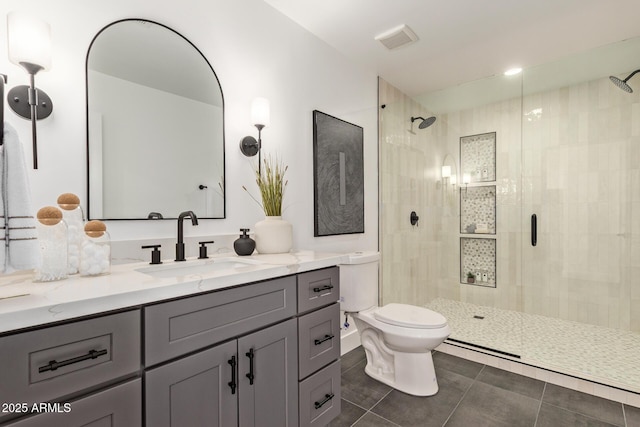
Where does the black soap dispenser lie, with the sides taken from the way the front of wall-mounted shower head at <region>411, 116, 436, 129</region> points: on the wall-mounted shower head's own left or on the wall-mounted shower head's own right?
on the wall-mounted shower head's own right

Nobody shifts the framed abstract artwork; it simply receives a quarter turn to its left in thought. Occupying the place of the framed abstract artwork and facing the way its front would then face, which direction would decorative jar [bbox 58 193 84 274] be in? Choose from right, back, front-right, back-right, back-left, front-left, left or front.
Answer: back

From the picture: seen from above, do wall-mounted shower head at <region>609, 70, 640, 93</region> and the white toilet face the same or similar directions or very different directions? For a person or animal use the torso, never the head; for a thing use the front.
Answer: very different directions

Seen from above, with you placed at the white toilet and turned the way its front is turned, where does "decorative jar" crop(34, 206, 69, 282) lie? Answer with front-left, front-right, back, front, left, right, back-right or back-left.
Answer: right

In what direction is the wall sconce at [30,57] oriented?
toward the camera

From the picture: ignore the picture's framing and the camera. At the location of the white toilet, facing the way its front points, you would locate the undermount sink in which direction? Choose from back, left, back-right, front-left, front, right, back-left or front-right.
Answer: right

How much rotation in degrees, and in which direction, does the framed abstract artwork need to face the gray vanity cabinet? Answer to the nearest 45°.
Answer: approximately 45° to its right

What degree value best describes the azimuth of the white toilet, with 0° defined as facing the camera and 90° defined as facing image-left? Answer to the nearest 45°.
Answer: approximately 315°

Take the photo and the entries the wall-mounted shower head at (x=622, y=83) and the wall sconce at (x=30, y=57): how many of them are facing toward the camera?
1

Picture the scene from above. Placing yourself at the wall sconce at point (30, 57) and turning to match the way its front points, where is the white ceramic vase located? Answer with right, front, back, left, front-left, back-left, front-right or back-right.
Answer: left

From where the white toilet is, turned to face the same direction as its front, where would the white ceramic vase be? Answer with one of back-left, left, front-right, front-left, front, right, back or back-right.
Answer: right

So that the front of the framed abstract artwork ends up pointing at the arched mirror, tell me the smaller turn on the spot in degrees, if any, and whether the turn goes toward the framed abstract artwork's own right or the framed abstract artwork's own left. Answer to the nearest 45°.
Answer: approximately 90° to the framed abstract artwork's own right

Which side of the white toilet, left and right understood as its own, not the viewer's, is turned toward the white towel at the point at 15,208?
right

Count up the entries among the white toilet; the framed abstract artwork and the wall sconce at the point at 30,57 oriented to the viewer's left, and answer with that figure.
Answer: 0

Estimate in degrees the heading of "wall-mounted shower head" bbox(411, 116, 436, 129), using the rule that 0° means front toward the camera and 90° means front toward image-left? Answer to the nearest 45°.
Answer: approximately 315°

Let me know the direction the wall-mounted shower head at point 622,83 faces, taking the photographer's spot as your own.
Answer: facing to the left of the viewer

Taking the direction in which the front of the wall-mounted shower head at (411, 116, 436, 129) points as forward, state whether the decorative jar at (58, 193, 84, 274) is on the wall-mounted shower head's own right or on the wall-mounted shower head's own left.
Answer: on the wall-mounted shower head's own right
